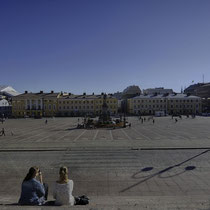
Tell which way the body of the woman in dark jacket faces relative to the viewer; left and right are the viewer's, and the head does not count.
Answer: facing away from the viewer and to the right of the viewer

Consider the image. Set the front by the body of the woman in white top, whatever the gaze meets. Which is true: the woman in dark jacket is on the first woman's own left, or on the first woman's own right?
on the first woman's own left

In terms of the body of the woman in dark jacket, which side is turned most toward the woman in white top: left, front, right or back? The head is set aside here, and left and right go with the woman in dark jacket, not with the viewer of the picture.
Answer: right

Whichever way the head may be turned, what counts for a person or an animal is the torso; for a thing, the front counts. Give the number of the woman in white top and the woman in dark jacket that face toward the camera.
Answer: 0

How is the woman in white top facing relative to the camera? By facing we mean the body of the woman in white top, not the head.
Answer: away from the camera
